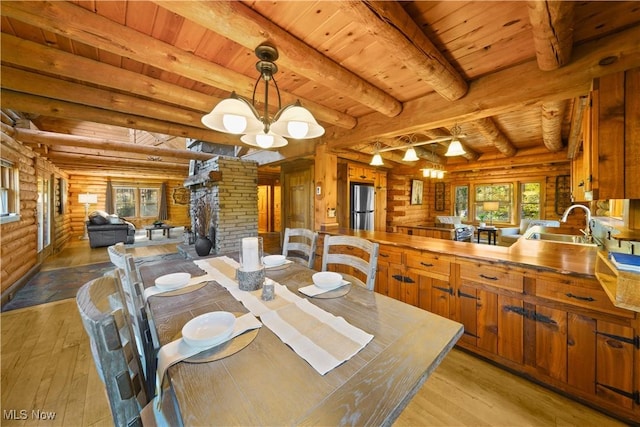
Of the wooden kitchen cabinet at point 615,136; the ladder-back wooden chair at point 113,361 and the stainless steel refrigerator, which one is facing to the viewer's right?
the ladder-back wooden chair

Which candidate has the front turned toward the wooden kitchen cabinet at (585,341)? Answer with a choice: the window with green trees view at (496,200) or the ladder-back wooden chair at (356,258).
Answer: the window with green trees view

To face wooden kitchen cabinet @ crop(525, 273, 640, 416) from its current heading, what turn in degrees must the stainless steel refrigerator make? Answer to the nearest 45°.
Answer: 0° — it already faces it

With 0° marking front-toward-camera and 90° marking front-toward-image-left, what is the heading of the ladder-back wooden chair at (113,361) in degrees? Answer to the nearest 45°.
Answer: approximately 270°

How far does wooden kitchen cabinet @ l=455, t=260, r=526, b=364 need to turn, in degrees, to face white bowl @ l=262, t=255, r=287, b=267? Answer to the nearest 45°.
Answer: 0° — it already faces it

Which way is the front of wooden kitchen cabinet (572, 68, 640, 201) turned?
to the viewer's left

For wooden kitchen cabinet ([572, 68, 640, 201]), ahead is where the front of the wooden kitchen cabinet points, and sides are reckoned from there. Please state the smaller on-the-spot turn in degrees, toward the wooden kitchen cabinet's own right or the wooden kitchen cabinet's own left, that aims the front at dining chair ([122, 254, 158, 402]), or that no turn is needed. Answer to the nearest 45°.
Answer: approximately 45° to the wooden kitchen cabinet's own left

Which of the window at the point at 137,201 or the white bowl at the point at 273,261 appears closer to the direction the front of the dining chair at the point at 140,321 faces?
the white bowl

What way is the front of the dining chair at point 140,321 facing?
to the viewer's right

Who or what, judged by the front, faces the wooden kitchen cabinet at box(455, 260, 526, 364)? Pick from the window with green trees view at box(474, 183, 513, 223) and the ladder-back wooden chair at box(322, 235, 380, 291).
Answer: the window with green trees view
